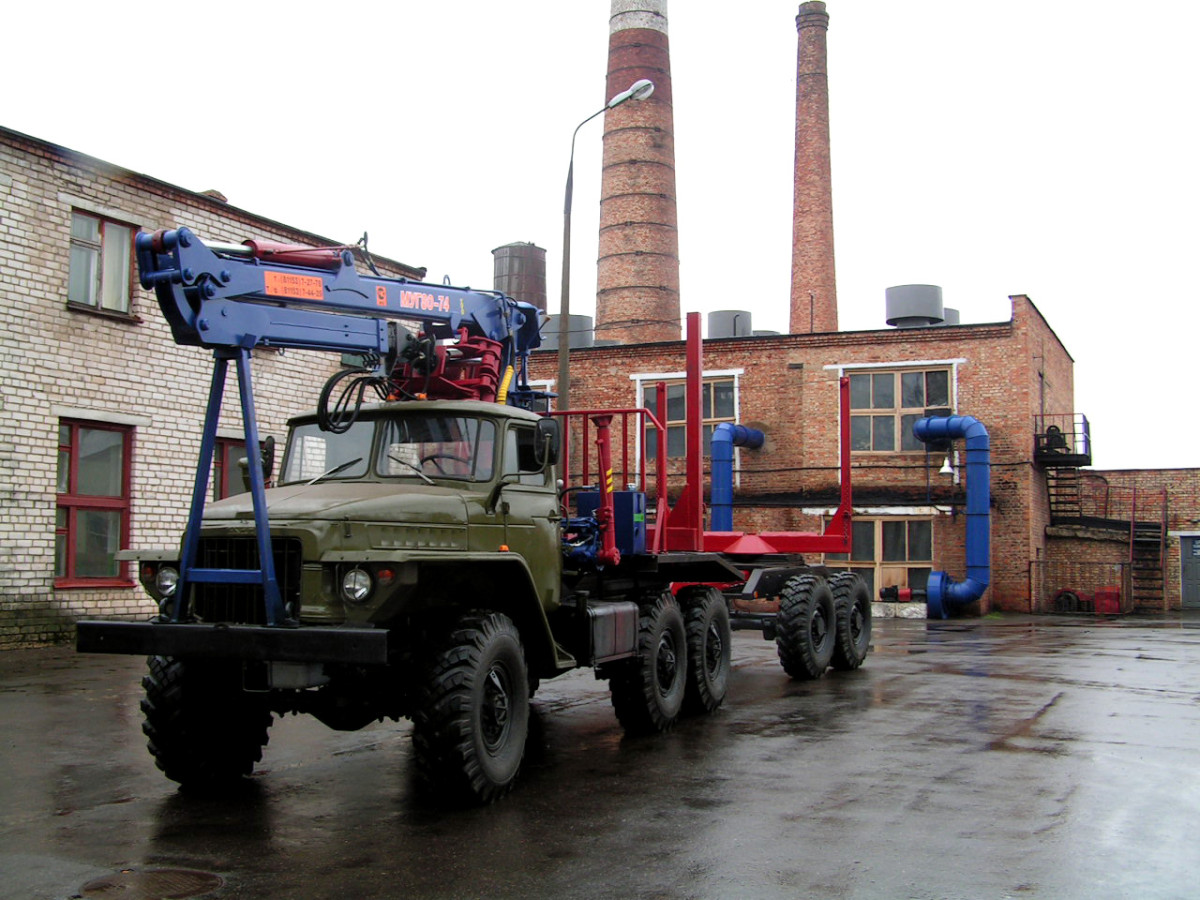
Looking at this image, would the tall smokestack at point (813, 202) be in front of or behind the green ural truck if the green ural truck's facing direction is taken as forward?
behind

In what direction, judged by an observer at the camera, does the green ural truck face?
facing the viewer and to the left of the viewer

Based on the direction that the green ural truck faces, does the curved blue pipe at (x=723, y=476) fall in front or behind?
behind

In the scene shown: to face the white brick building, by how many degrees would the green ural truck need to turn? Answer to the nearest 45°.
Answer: approximately 90° to its right

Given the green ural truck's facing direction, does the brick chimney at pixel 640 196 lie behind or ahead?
behind

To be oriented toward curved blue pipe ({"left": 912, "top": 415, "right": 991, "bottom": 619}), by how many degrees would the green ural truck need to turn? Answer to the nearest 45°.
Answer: approximately 180°

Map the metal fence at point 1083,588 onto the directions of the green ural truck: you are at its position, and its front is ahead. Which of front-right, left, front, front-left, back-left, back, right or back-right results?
back

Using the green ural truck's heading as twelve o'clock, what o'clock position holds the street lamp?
The street lamp is roughly at 5 o'clock from the green ural truck.
